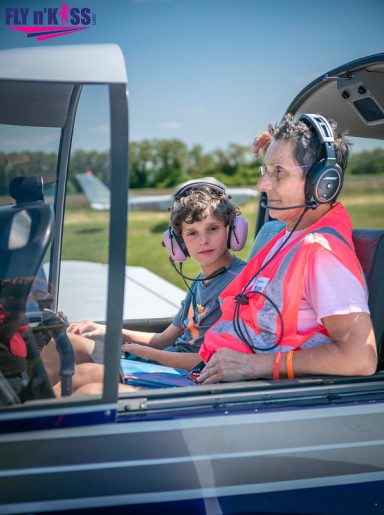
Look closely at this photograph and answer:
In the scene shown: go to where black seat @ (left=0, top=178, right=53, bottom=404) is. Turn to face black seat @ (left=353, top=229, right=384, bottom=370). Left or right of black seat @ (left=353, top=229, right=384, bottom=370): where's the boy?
left

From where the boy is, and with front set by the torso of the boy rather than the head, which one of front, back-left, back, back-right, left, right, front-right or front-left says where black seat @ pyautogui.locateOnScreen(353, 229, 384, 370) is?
left

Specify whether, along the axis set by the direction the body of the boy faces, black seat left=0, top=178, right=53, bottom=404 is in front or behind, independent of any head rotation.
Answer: in front

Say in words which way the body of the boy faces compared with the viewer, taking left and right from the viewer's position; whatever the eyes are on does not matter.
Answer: facing the viewer and to the left of the viewer
